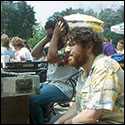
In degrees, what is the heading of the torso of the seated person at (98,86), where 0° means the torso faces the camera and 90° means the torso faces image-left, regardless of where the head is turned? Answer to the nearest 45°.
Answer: approximately 90°

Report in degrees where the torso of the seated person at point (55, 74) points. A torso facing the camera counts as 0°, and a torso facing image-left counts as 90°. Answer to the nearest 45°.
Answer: approximately 90°

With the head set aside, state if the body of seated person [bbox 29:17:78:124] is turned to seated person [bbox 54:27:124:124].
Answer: no

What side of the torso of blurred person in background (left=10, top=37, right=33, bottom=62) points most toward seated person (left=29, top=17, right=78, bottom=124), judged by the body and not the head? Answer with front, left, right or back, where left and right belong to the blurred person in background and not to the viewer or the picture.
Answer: left

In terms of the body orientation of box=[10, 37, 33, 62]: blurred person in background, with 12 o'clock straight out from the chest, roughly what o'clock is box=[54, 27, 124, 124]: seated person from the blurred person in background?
The seated person is roughly at 9 o'clock from the blurred person in background.

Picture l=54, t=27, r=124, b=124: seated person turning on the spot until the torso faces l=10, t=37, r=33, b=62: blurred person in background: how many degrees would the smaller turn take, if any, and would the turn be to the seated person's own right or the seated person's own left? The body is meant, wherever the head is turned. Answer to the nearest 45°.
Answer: approximately 90° to the seated person's own right

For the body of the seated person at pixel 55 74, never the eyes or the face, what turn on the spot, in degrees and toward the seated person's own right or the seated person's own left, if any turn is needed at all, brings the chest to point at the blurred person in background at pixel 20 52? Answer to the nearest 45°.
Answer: approximately 90° to the seated person's own right
